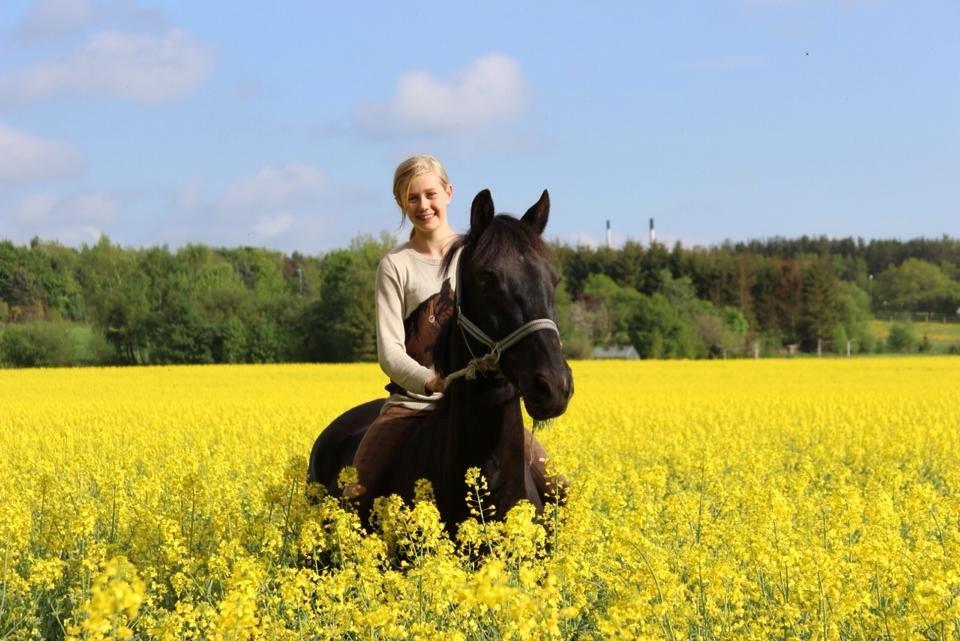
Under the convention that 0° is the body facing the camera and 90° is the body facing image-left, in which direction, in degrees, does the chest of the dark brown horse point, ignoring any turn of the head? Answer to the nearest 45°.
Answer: approximately 315°
